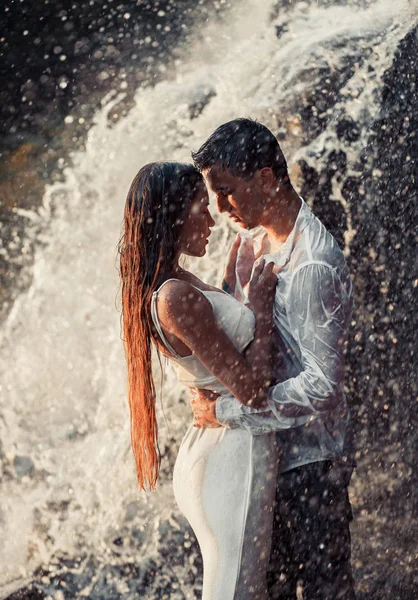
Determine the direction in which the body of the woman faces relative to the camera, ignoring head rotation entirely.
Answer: to the viewer's right

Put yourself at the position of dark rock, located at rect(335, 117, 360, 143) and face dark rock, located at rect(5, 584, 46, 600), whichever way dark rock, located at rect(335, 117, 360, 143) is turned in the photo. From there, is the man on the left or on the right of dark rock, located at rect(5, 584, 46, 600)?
left

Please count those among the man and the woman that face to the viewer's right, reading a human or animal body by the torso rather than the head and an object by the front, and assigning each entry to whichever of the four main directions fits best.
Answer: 1

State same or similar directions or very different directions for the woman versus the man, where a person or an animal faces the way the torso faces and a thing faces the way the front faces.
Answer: very different directions

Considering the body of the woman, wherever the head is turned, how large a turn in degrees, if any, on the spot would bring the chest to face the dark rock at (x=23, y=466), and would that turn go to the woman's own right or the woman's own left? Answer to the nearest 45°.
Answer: approximately 135° to the woman's own left

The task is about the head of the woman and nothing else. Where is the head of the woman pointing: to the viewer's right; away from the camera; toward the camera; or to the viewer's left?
to the viewer's right

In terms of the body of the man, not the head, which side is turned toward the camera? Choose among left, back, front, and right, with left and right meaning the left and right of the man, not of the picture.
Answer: left

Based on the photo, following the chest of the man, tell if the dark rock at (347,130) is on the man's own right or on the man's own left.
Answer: on the man's own right
